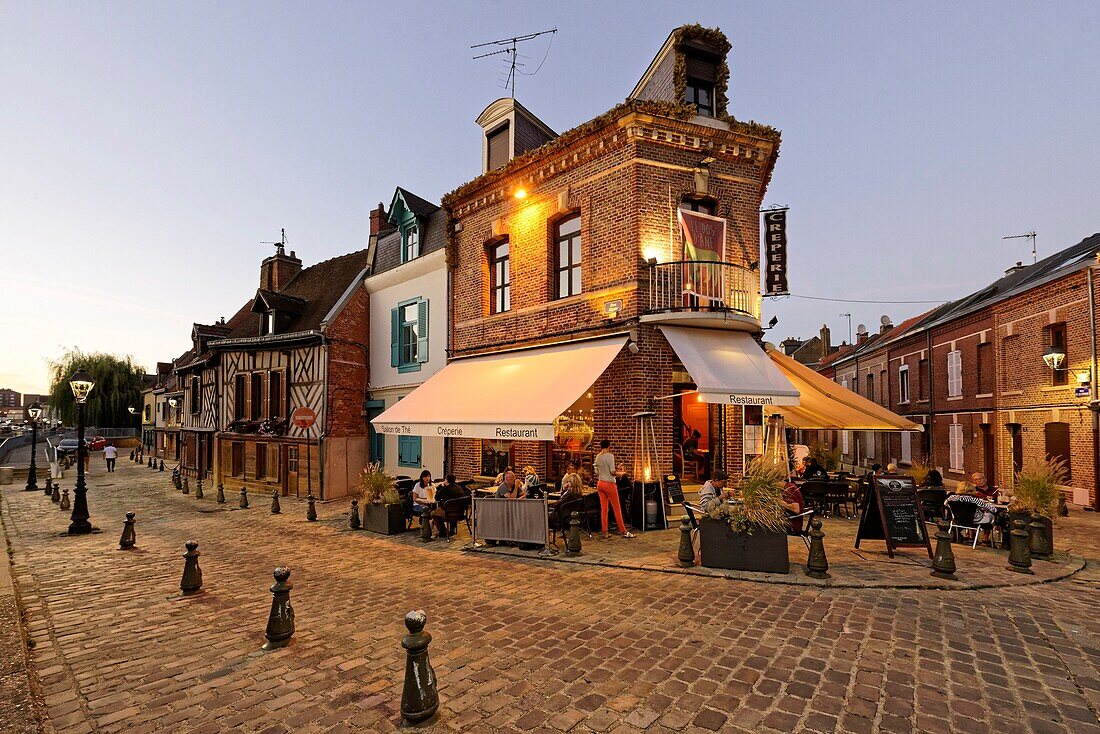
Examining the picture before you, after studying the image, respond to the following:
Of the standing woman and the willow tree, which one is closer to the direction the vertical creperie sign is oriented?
the standing woman

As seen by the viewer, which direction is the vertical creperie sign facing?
toward the camera

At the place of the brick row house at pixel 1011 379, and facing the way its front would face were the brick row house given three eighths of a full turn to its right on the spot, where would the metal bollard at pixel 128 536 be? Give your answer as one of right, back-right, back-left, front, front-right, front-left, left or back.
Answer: back-left

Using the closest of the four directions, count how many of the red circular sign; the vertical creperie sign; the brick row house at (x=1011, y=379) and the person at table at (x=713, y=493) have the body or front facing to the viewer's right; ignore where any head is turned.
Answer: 1

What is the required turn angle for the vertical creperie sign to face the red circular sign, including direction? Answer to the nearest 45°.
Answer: approximately 90° to its right

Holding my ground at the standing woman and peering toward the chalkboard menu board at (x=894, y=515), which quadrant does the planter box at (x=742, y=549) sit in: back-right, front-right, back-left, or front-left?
front-right

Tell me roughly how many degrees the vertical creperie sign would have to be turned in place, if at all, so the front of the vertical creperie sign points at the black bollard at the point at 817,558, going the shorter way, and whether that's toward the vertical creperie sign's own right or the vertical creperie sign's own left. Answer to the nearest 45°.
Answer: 0° — it already faces it

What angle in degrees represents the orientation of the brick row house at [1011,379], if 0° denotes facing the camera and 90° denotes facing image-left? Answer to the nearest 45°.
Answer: approximately 45°

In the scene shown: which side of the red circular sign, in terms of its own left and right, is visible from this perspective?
front

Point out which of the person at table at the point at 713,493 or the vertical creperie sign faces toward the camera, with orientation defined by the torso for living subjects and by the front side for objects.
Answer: the vertical creperie sign
